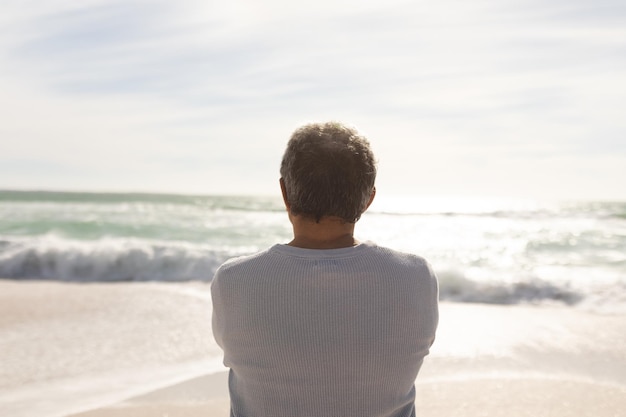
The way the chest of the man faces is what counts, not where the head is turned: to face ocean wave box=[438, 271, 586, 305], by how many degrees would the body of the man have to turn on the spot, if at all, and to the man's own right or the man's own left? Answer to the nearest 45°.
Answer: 0° — they already face it

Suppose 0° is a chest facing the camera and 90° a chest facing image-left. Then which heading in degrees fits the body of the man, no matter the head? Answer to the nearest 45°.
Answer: approximately 180°

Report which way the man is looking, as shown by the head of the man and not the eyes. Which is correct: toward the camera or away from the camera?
away from the camera

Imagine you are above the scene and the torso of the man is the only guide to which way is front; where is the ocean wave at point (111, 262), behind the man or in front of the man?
in front
